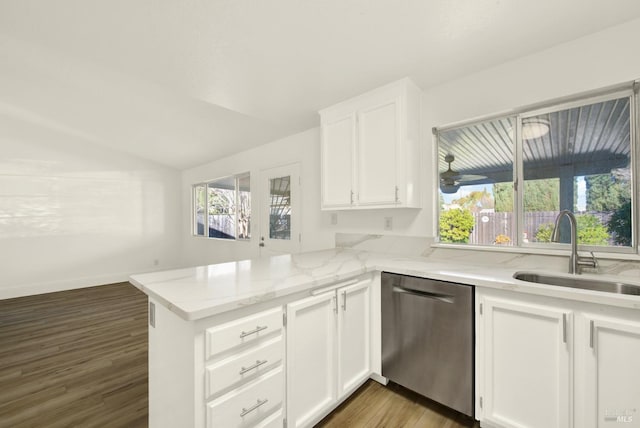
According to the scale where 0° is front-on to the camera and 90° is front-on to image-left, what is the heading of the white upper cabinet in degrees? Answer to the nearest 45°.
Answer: approximately 45°

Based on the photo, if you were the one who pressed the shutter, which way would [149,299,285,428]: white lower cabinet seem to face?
facing the viewer and to the right of the viewer

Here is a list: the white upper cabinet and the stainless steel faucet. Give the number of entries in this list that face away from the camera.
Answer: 0

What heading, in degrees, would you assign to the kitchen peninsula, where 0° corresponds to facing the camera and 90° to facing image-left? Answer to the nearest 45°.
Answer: approximately 315°

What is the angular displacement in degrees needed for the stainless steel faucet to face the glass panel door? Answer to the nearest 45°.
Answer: approximately 45° to its right

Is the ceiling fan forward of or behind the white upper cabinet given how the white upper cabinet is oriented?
behind

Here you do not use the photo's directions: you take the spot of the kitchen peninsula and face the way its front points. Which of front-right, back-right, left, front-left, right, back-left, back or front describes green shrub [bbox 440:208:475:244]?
left

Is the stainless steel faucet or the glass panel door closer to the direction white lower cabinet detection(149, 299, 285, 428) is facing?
the stainless steel faucet
